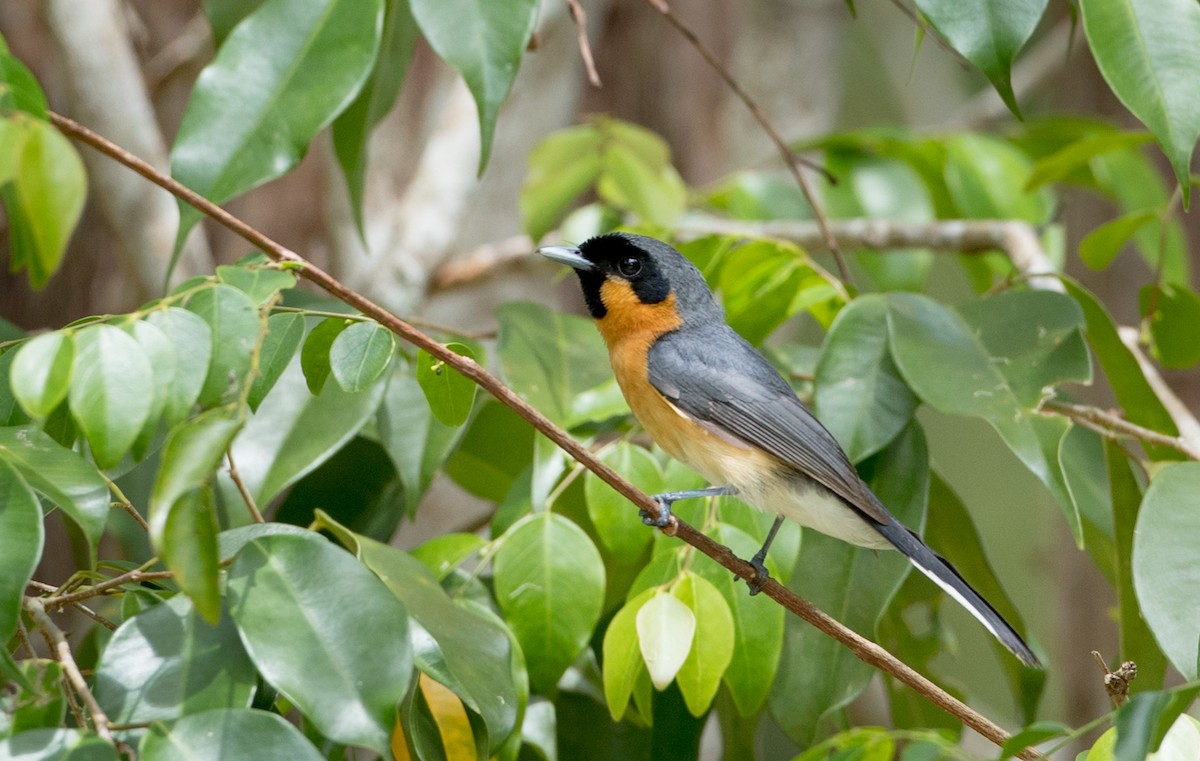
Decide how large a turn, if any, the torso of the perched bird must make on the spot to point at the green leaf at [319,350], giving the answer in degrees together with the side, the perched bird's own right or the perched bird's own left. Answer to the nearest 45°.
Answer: approximately 45° to the perched bird's own left

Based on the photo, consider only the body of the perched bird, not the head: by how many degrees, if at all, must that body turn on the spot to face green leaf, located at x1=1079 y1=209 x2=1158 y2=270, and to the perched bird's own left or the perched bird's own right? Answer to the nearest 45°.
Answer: approximately 135° to the perched bird's own right

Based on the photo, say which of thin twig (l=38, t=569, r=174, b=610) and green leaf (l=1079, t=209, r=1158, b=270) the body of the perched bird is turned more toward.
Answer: the thin twig

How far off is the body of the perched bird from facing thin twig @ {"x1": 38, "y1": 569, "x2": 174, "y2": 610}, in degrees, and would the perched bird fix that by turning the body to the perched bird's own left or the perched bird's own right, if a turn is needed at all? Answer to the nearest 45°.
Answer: approximately 45° to the perched bird's own left

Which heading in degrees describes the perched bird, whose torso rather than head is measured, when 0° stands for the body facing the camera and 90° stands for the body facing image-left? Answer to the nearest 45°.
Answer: approximately 90°

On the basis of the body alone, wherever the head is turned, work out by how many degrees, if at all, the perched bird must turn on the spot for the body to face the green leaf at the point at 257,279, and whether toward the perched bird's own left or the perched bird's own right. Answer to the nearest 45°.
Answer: approximately 45° to the perched bird's own left

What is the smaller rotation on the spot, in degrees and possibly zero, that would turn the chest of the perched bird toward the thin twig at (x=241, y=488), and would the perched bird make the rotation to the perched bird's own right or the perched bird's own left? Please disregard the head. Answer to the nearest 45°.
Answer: approximately 45° to the perched bird's own left
